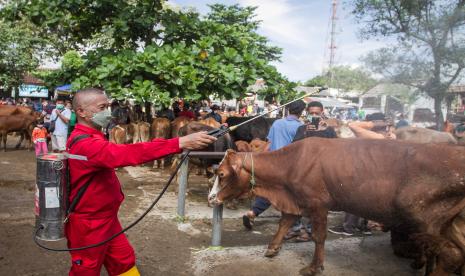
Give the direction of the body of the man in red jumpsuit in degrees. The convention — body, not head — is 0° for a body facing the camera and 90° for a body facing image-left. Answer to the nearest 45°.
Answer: approximately 270°

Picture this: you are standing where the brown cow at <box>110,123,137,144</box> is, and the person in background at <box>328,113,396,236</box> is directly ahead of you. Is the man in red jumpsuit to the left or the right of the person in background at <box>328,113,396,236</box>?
right

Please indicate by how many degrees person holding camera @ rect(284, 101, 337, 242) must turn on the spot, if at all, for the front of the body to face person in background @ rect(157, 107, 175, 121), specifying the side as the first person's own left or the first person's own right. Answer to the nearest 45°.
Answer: approximately 135° to the first person's own right

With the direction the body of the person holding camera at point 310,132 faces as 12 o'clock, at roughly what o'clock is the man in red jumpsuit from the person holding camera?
The man in red jumpsuit is roughly at 1 o'clock from the person holding camera.

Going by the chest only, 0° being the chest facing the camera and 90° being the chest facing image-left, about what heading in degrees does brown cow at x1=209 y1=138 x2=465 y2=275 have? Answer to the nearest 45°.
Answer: approximately 90°
